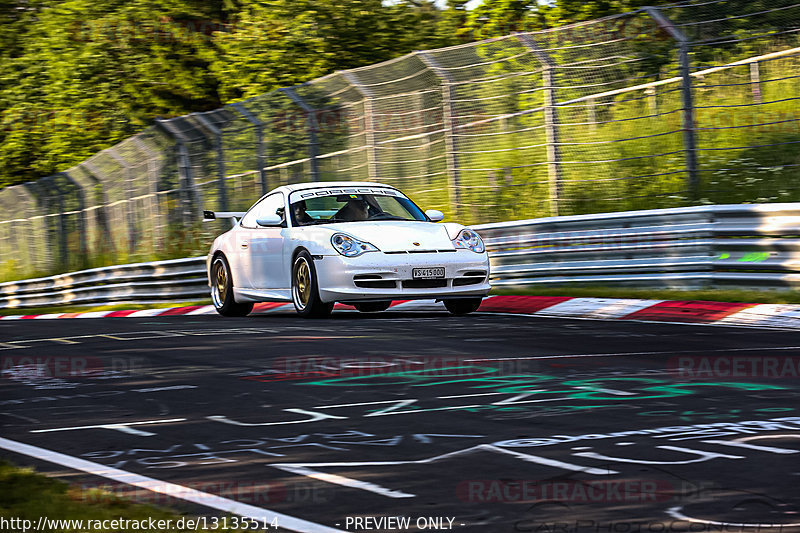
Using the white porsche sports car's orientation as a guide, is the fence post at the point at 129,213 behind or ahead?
behind

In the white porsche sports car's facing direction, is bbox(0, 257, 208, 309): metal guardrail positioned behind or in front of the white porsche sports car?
behind

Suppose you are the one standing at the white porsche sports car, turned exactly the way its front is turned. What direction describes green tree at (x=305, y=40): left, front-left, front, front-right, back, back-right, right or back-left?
back-left

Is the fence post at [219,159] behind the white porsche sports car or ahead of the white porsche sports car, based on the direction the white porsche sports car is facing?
behind

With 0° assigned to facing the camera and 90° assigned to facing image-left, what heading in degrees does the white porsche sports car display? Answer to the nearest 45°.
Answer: approximately 315°

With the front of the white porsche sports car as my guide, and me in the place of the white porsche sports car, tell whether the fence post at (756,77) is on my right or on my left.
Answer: on my left
